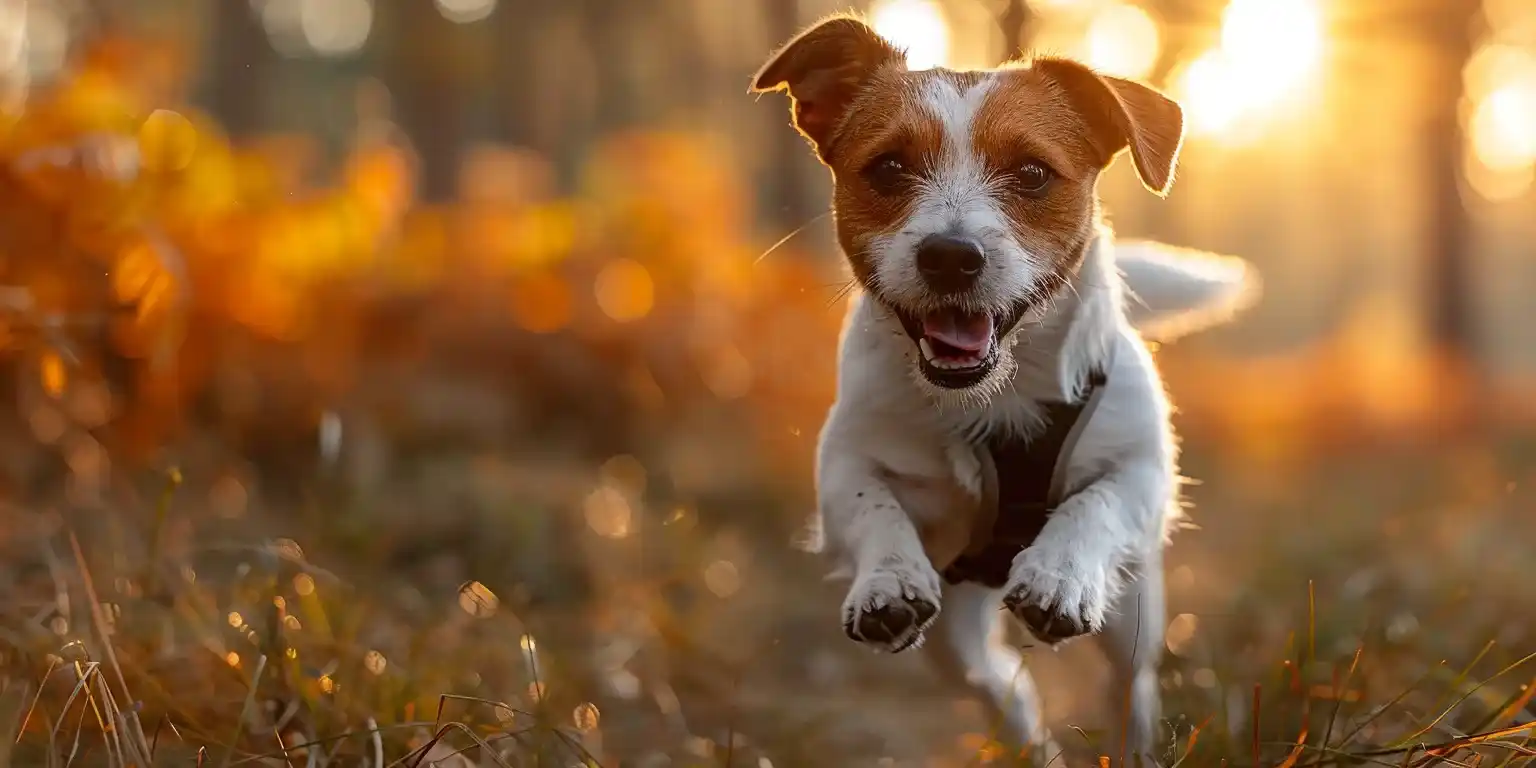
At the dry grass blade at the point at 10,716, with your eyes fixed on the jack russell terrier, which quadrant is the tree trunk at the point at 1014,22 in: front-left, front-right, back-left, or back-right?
front-left

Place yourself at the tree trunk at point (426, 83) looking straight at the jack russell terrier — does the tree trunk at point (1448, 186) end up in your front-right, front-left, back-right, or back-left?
front-left

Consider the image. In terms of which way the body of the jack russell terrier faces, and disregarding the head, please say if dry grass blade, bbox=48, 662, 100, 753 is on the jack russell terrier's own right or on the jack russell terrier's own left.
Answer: on the jack russell terrier's own right

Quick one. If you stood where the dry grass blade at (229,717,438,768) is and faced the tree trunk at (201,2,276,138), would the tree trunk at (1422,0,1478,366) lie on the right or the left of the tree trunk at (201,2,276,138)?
right

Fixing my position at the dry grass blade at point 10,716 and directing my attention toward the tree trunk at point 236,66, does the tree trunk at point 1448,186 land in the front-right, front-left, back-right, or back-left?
front-right

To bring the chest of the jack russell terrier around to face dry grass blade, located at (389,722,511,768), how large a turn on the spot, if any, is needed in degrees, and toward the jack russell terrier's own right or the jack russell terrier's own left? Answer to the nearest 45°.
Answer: approximately 45° to the jack russell terrier's own right

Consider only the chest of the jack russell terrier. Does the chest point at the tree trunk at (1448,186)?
no

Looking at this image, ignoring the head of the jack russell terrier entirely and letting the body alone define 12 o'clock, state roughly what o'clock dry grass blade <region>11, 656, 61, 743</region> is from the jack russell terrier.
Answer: The dry grass blade is roughly at 2 o'clock from the jack russell terrier.

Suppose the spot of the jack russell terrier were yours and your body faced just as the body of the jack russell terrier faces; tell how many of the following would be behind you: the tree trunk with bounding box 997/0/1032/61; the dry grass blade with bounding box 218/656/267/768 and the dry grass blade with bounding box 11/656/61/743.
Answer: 1

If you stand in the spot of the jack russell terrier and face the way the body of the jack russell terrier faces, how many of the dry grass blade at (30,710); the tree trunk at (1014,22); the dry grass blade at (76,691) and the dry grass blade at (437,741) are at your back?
1

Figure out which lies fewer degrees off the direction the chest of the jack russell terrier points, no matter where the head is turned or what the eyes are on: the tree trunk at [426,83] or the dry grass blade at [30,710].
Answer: the dry grass blade

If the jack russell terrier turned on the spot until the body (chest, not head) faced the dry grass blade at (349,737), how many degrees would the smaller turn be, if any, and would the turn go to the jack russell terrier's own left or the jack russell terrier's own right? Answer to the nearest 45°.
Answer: approximately 45° to the jack russell terrier's own right

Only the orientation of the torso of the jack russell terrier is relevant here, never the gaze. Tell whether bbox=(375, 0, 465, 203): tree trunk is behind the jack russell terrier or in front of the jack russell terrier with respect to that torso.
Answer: behind

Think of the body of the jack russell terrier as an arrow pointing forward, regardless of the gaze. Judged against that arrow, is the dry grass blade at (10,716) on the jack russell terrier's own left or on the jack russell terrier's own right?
on the jack russell terrier's own right

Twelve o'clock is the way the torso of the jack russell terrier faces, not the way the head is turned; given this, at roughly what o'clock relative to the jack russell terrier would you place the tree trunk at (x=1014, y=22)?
The tree trunk is roughly at 6 o'clock from the jack russell terrier.

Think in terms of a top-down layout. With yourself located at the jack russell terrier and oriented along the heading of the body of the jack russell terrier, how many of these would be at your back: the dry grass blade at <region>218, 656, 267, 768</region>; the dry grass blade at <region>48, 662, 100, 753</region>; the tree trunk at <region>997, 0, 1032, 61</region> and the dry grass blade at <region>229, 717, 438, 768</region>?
1

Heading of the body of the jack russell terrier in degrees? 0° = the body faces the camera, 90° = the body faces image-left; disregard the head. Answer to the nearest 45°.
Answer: approximately 0°
